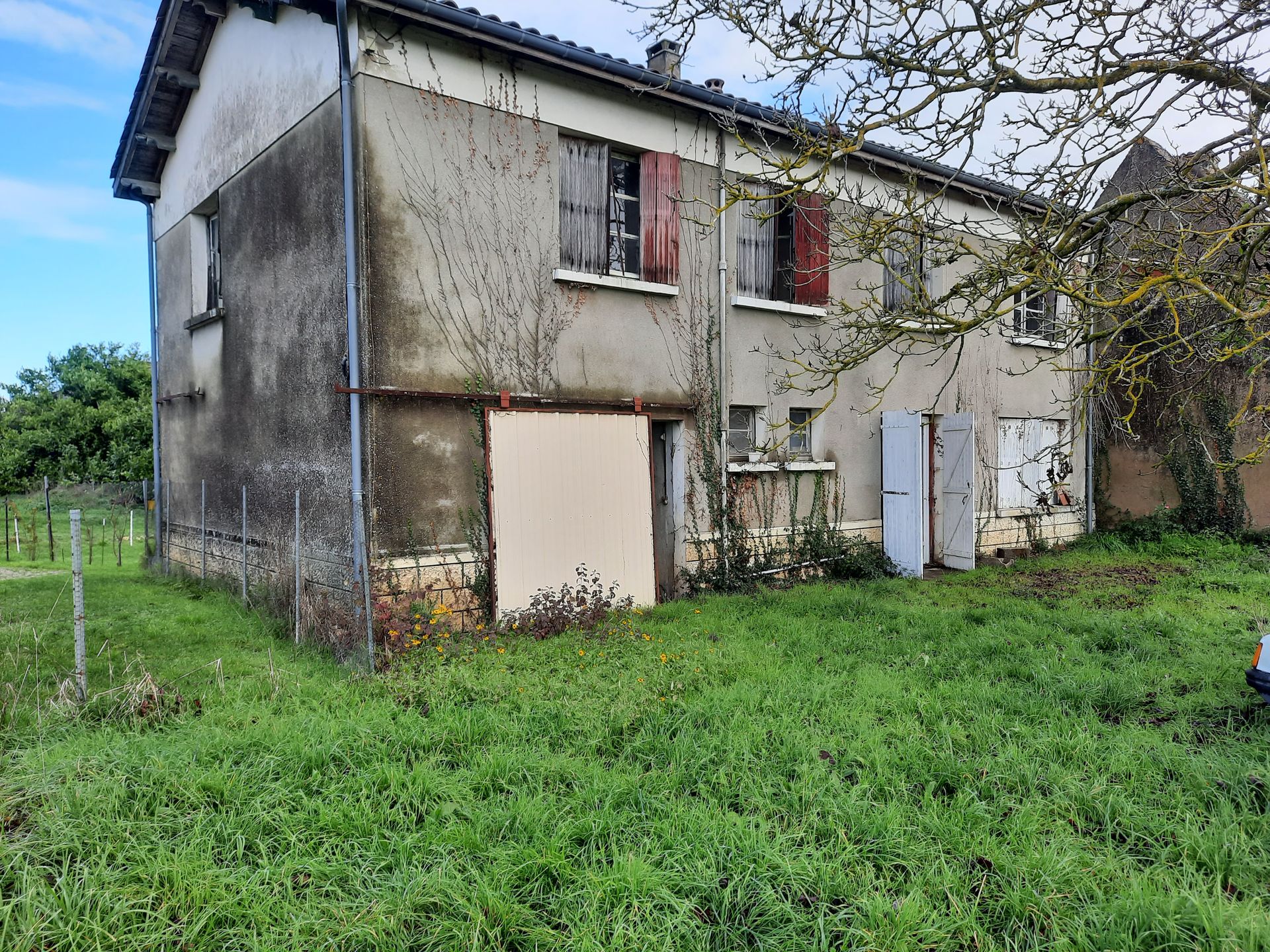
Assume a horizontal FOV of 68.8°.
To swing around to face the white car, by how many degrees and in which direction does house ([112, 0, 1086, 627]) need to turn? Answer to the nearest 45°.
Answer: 0° — it already faces it

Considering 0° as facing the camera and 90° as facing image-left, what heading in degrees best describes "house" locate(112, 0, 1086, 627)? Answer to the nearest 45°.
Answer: approximately 315°

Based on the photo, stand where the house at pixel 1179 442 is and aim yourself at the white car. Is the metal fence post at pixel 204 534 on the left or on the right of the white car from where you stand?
right

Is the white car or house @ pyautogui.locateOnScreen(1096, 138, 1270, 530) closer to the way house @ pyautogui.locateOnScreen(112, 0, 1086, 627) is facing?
the white car

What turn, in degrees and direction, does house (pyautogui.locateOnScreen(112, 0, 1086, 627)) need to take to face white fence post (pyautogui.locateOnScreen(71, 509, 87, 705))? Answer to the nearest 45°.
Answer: approximately 90° to its right

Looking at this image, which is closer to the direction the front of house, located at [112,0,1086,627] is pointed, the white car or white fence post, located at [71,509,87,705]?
the white car

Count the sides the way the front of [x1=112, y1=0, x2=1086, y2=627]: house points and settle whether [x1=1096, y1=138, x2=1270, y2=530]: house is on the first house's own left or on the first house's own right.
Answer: on the first house's own left
